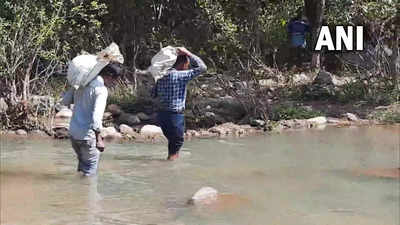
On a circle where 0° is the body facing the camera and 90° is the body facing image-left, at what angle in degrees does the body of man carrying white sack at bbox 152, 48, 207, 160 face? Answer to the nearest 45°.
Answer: approximately 225°

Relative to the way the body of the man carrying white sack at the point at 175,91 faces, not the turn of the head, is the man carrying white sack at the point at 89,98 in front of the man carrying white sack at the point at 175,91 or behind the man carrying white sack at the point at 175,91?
behind

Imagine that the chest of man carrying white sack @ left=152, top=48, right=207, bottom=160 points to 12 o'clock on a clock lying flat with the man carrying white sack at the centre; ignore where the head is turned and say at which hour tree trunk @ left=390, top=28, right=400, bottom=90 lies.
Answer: The tree trunk is roughly at 12 o'clock from the man carrying white sack.

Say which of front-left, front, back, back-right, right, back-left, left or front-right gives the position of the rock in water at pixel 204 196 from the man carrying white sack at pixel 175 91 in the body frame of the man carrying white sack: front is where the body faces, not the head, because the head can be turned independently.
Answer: back-right

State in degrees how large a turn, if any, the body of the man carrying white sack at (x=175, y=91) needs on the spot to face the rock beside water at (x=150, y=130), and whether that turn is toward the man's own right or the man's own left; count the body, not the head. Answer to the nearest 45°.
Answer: approximately 45° to the man's own left
